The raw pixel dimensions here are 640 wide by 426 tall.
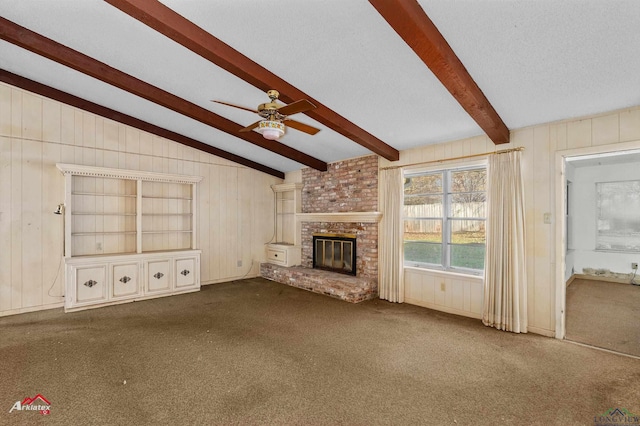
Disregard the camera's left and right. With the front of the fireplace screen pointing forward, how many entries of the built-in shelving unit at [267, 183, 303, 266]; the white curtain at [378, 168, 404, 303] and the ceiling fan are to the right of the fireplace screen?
1

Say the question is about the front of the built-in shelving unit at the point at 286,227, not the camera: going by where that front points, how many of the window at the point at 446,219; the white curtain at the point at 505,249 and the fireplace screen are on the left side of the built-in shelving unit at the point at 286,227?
3

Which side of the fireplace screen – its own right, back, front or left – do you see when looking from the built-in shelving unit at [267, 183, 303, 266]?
right

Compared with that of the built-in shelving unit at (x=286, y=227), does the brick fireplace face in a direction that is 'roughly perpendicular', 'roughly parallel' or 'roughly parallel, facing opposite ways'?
roughly parallel

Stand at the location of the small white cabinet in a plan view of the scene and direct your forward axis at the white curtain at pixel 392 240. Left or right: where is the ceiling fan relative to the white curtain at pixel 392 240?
right

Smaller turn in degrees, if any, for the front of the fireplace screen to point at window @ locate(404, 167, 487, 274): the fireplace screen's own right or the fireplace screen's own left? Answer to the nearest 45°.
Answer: approximately 90° to the fireplace screen's own left

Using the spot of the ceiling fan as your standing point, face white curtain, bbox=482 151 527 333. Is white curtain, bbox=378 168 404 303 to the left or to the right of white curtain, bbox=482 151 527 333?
left

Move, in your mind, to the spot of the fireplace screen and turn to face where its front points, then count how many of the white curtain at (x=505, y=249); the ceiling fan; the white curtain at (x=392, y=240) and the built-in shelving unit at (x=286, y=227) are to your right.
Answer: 1

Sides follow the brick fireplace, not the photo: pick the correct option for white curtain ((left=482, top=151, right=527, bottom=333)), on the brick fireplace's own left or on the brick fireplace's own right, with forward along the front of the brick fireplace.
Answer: on the brick fireplace's own left

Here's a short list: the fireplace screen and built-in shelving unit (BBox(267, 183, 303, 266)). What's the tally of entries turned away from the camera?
0

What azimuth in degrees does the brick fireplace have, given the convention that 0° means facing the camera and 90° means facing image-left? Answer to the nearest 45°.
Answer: approximately 45°

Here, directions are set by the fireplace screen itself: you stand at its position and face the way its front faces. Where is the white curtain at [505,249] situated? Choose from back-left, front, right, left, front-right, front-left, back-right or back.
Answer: left

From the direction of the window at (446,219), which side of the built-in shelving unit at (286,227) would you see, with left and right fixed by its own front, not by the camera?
left

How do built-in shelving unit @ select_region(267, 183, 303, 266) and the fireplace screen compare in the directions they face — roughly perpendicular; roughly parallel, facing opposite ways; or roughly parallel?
roughly parallel

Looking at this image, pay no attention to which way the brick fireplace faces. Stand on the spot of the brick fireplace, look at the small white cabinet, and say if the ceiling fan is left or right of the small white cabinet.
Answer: left

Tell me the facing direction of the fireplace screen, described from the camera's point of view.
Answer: facing the viewer and to the left of the viewer
